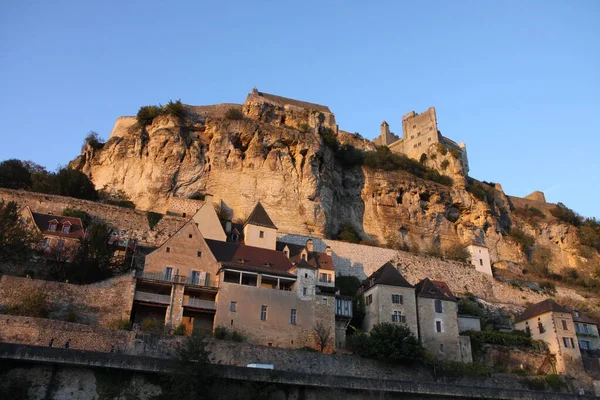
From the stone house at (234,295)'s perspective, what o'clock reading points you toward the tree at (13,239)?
The tree is roughly at 3 o'clock from the stone house.

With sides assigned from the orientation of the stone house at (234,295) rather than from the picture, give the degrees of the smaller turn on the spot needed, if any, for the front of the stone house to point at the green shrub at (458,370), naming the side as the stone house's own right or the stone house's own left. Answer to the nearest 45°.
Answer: approximately 90° to the stone house's own left

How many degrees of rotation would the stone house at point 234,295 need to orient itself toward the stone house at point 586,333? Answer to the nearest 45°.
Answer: approximately 90° to its left

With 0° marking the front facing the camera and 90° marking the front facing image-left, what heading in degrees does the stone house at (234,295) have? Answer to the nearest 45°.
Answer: approximately 0°

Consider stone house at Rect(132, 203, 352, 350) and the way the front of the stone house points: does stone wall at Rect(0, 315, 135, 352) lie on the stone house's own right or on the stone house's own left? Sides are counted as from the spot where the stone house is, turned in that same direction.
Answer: on the stone house's own right
